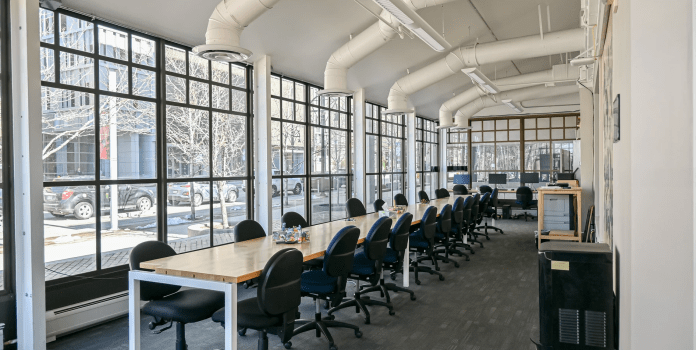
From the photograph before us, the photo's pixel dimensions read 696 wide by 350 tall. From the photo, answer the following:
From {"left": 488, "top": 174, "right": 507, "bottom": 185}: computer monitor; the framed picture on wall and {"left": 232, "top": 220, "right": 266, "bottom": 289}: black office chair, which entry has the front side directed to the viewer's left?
the framed picture on wall

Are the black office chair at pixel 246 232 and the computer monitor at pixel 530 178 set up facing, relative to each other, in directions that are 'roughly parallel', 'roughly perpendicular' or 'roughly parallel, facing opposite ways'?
roughly perpendicular

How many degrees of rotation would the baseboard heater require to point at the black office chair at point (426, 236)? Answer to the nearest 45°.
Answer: approximately 45° to its left

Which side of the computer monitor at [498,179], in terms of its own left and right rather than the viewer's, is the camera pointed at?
front

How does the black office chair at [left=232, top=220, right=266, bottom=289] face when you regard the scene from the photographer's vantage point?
facing the viewer and to the right of the viewer

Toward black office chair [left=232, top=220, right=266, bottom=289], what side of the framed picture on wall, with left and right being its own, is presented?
front

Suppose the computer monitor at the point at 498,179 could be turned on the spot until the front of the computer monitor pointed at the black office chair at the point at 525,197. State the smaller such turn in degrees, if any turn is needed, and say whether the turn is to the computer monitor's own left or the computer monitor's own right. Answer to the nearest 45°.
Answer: approximately 45° to the computer monitor's own left

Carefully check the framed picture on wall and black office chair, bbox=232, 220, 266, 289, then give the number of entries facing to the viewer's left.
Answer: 1

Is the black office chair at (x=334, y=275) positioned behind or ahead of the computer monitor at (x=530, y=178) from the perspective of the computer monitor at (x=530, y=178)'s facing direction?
ahead

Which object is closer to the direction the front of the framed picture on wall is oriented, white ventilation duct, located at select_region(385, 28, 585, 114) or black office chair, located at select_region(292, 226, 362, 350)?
the black office chair

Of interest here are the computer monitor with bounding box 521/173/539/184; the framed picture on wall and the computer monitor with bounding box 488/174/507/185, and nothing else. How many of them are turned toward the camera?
2

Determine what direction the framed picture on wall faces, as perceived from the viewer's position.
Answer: facing to the left of the viewer

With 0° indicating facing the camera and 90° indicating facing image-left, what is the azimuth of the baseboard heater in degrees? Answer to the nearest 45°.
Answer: approximately 315°

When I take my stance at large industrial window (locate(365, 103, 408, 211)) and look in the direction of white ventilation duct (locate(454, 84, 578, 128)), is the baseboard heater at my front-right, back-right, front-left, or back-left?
back-right

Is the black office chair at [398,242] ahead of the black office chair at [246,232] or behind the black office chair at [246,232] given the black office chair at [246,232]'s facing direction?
ahead

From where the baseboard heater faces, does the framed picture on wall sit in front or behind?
in front

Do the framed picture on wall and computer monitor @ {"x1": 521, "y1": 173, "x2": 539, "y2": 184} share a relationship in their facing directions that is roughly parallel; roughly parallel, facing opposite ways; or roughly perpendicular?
roughly perpendicular
